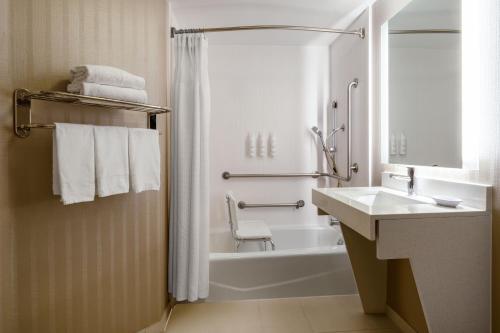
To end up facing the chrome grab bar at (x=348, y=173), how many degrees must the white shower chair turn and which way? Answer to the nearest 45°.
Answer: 0° — it already faces it

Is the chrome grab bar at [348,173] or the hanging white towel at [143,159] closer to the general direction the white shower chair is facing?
the chrome grab bar

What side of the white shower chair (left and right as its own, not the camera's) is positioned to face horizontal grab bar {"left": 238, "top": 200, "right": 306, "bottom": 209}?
left

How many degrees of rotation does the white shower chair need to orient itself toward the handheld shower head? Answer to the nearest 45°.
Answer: approximately 45° to its left

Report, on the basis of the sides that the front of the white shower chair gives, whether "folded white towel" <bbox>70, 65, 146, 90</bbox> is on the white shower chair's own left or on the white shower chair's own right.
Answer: on the white shower chair's own right

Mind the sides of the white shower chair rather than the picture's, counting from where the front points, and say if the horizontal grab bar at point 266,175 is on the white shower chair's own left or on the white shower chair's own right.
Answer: on the white shower chair's own left

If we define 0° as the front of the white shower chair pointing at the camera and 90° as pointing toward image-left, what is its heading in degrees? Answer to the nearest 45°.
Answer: approximately 270°
